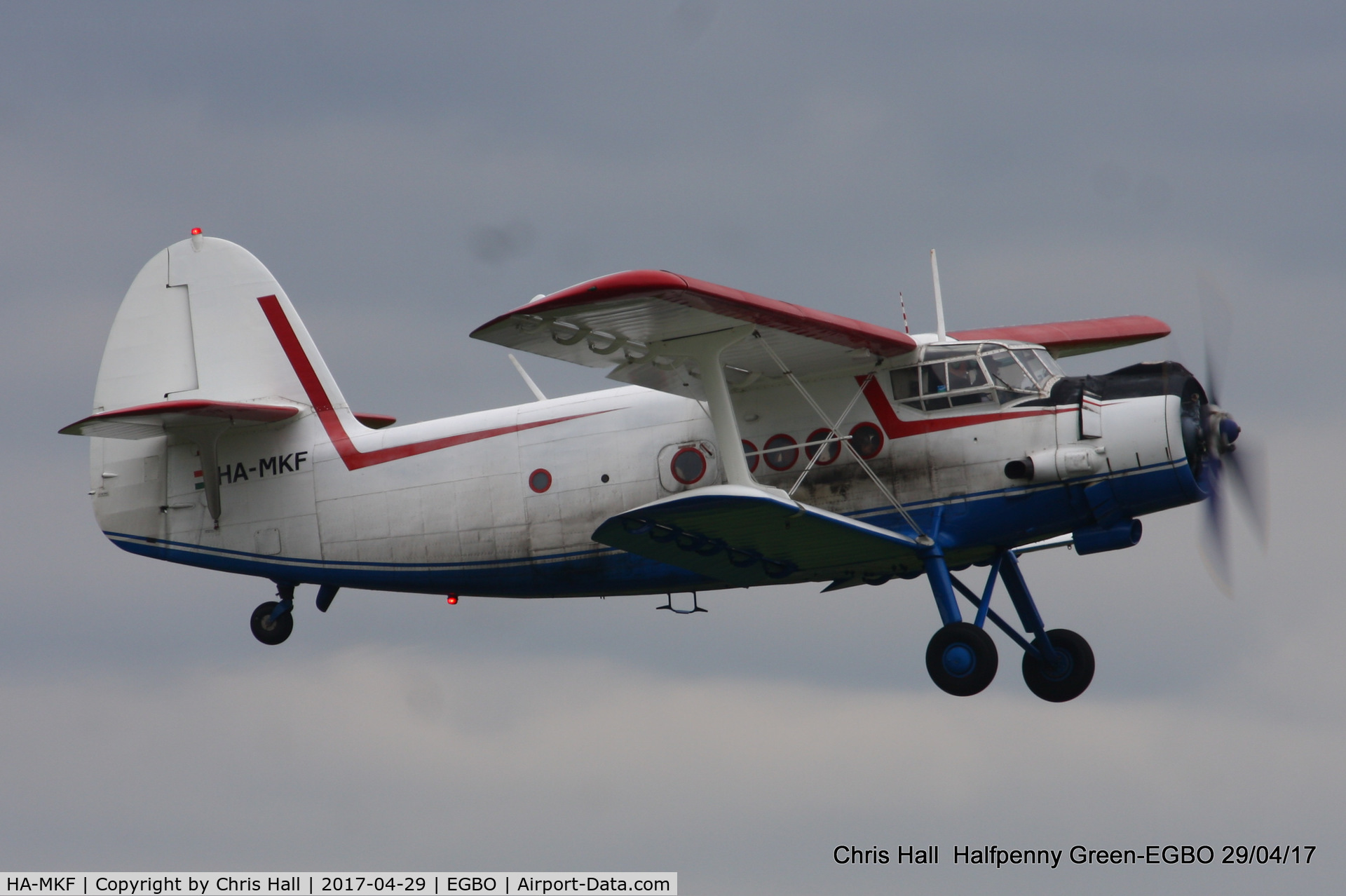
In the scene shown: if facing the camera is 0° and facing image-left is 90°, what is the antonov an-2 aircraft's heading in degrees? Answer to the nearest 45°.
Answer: approximately 270°
